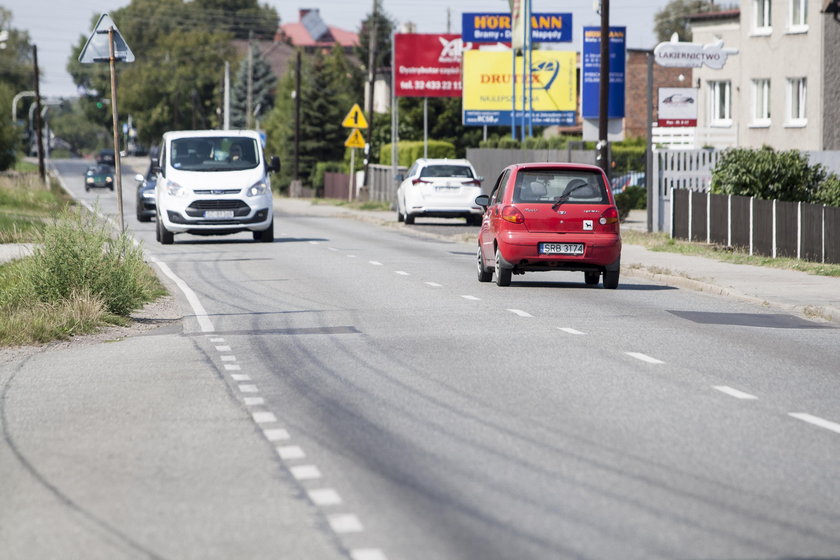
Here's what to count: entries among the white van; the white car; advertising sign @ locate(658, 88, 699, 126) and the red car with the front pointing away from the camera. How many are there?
2

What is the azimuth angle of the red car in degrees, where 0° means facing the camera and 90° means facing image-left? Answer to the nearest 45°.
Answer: approximately 180°

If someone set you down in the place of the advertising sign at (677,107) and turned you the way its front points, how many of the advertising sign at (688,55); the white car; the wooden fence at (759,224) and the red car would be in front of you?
2

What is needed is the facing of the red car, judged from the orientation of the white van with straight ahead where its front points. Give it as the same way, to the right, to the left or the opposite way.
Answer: the opposite way

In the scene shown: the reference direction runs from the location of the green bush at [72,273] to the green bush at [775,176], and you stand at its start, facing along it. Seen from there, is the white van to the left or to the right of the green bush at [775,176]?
left

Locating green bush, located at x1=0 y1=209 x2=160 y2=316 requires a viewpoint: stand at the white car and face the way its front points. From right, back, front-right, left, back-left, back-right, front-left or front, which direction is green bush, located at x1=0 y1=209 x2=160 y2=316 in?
back

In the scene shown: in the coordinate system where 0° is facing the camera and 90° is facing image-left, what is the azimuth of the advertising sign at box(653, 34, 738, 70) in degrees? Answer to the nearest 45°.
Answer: approximately 0°

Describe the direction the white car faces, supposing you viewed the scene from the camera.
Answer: facing away from the viewer
